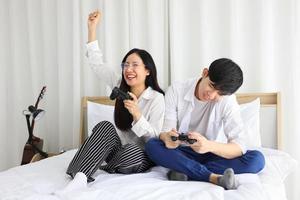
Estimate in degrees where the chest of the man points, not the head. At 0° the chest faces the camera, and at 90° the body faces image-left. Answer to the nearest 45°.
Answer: approximately 0°

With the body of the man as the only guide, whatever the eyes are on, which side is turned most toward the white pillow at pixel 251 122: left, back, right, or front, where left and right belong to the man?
back

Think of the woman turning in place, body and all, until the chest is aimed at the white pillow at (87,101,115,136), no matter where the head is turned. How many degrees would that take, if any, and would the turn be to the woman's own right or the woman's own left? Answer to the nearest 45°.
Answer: approximately 135° to the woman's own right

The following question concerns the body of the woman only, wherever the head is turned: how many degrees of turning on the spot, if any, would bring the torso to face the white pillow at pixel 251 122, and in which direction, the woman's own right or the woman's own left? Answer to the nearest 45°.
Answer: approximately 135° to the woman's own left

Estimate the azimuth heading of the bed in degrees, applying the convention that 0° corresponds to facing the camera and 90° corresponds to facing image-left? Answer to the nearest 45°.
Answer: approximately 0°
